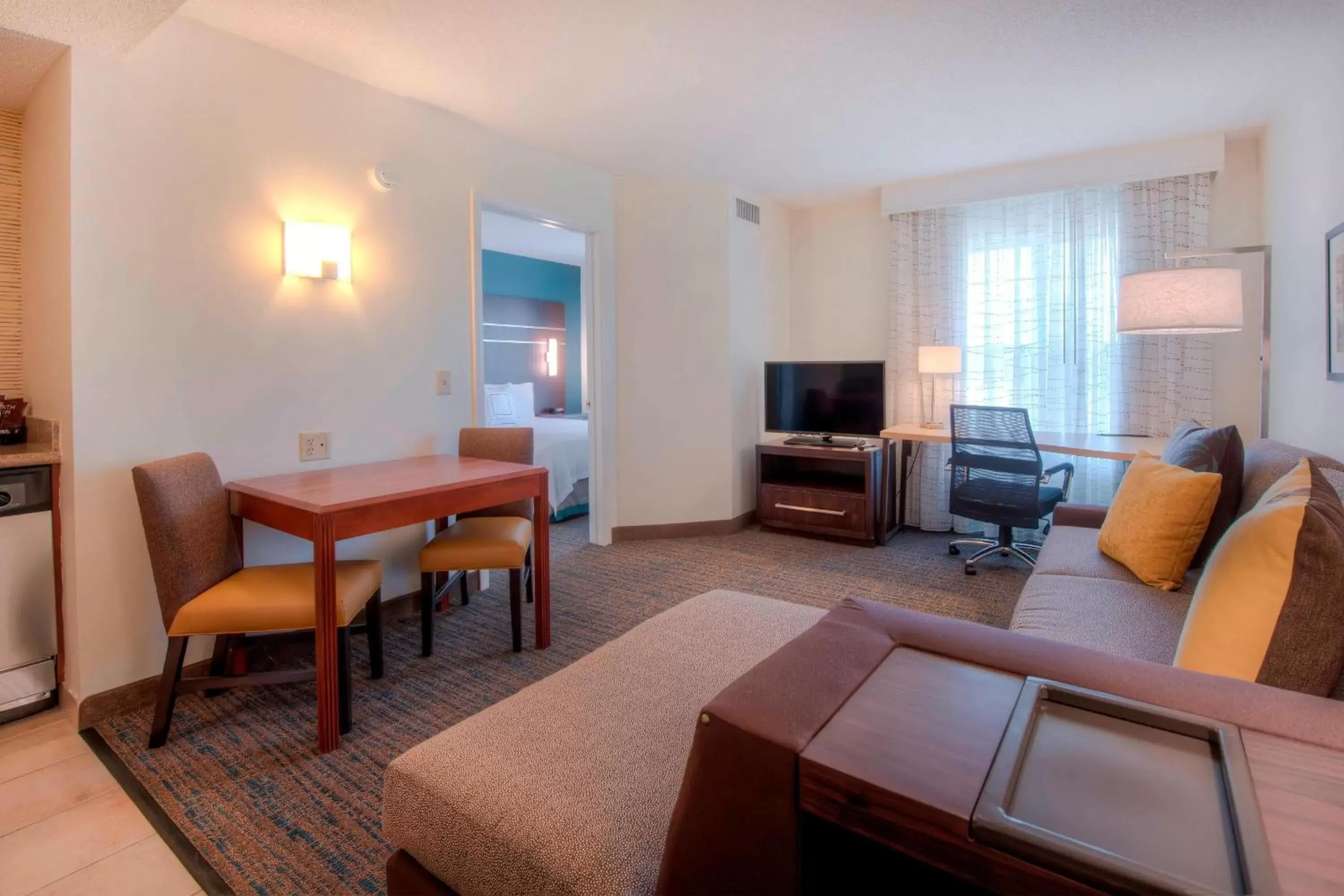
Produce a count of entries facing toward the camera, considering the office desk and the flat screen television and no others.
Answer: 2

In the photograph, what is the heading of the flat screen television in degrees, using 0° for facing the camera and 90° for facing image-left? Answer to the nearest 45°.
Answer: approximately 0°

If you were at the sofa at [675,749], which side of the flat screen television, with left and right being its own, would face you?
front

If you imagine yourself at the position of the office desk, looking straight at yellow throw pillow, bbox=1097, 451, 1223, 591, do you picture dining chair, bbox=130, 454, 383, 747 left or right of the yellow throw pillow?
right

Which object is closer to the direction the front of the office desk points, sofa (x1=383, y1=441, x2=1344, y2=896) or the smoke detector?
the sofa

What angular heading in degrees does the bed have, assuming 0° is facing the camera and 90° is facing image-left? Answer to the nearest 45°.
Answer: approximately 315°
